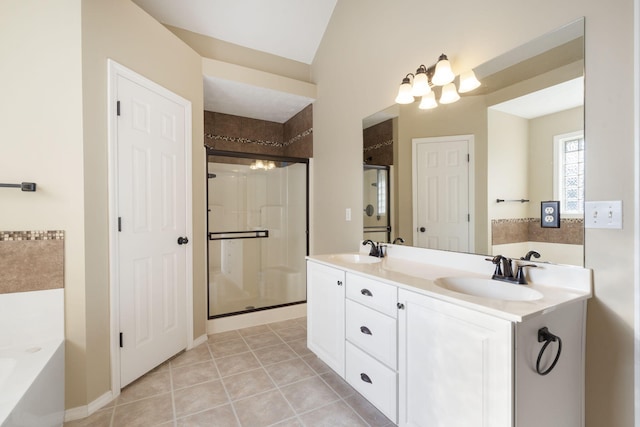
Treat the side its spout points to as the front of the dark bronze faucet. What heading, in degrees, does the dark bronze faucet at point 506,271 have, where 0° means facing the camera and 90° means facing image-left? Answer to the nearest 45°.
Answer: approximately 45°

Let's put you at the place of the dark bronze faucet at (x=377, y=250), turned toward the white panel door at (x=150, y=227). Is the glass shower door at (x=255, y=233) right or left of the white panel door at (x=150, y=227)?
right

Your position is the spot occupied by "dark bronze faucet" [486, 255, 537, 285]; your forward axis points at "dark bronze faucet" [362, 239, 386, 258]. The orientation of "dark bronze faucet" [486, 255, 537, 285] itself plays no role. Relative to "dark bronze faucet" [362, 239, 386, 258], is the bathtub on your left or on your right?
left

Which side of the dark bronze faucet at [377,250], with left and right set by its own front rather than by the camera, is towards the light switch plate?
left

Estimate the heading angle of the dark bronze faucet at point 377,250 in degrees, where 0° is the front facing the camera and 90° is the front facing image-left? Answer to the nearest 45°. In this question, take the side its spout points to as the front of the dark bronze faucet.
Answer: approximately 45°

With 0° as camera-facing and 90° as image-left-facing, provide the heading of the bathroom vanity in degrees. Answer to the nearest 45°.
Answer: approximately 45°
